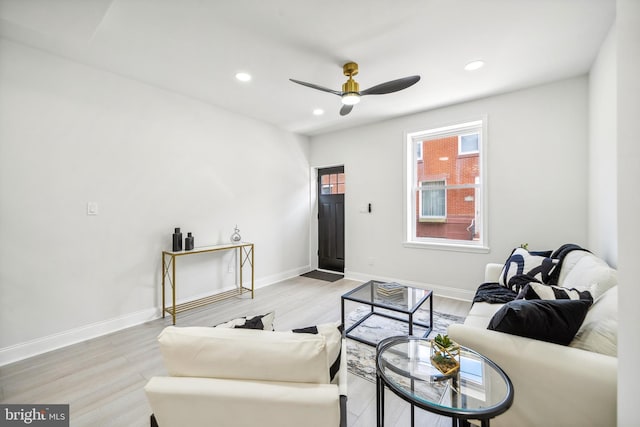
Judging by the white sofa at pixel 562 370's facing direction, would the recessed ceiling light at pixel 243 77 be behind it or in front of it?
in front

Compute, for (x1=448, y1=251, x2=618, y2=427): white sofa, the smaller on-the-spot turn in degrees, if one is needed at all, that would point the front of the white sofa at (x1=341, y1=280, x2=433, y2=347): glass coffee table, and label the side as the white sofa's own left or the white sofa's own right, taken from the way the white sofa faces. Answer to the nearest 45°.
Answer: approximately 45° to the white sofa's own right

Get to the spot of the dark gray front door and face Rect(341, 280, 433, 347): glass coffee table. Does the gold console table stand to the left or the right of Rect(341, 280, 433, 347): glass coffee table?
right

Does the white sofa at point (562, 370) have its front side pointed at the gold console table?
yes

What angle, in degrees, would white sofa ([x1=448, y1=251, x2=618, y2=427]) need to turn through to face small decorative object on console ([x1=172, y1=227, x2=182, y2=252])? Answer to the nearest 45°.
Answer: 0° — it already faces it

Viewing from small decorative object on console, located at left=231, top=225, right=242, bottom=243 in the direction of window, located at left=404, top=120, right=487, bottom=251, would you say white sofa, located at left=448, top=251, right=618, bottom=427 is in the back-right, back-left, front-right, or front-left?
front-right

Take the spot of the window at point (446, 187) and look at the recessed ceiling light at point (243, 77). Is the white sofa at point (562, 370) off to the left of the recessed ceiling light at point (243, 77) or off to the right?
left

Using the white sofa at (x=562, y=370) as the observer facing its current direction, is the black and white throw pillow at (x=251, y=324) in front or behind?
in front

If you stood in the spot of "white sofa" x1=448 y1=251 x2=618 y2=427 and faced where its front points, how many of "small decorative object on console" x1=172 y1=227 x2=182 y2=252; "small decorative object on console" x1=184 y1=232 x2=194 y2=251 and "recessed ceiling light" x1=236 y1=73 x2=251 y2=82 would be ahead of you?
3

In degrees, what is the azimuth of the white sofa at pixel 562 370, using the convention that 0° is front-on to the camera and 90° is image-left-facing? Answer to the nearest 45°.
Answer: approximately 90°

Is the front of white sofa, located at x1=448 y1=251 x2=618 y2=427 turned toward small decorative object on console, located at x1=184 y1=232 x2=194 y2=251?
yes
